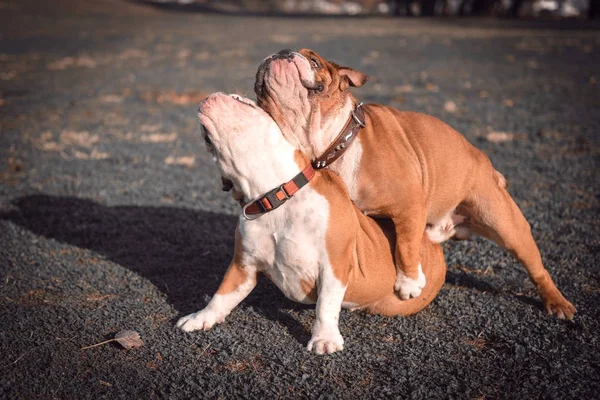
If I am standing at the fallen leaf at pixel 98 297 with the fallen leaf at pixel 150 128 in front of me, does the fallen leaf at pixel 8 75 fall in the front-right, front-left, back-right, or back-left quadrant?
front-left

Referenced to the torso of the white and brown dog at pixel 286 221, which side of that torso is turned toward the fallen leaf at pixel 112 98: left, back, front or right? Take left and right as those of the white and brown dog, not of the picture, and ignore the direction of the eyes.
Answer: right

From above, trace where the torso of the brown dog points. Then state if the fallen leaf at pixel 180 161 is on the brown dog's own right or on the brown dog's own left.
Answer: on the brown dog's own right

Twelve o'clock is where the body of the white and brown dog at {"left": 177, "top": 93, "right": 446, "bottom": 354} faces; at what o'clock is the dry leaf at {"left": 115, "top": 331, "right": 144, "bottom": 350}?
The dry leaf is roughly at 1 o'clock from the white and brown dog.

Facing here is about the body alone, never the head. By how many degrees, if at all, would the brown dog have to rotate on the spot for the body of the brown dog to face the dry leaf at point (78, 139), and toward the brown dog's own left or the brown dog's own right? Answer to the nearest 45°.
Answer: approximately 45° to the brown dog's own right

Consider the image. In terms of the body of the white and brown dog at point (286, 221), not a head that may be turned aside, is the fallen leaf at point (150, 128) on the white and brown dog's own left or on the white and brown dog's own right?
on the white and brown dog's own right

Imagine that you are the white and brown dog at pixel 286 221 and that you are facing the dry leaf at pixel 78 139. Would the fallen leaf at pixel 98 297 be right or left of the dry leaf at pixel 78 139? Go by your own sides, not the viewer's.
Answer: left

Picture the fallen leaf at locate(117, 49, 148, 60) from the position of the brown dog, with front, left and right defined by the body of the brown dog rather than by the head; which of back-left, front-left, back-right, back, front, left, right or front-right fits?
front-right

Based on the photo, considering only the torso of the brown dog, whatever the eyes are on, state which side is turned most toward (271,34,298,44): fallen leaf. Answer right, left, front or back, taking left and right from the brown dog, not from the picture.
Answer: right

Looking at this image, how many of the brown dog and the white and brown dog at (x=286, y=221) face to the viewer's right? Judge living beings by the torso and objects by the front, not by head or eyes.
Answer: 0

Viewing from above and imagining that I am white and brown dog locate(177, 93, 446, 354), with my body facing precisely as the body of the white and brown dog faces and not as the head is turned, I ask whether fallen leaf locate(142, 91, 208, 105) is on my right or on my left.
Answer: on my right

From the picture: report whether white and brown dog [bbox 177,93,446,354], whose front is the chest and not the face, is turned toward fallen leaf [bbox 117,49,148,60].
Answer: no

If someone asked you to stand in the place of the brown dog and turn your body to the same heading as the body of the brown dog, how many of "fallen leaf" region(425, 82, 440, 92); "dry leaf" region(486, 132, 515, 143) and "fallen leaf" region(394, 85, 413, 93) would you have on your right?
3

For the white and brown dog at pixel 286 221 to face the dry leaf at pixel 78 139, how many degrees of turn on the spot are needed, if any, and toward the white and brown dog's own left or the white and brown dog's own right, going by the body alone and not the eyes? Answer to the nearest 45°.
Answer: approximately 90° to the white and brown dog's own right

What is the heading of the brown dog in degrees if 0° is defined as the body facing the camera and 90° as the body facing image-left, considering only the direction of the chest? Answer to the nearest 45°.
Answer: approximately 90°

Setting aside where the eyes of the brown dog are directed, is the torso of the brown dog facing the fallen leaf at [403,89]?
no

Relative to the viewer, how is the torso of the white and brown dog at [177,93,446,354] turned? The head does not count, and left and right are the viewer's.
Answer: facing the viewer and to the left of the viewer
